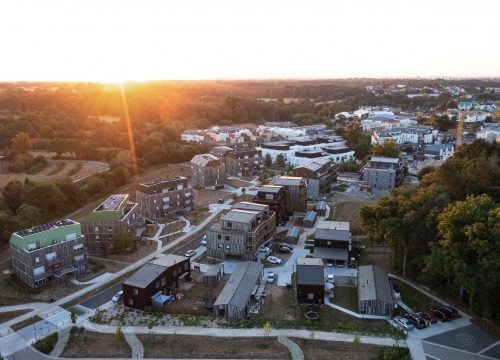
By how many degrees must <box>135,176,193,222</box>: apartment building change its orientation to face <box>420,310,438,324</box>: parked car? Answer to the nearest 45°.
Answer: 0° — it already faces it

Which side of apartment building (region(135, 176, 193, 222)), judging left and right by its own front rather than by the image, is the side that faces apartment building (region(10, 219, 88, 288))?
right

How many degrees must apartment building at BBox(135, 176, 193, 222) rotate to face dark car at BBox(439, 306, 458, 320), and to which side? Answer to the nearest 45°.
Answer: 0° — it already faces it

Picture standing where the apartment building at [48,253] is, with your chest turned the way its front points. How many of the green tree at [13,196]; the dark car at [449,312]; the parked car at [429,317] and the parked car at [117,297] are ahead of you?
3

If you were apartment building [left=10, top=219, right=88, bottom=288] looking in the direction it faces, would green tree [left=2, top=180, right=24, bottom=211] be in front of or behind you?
behind

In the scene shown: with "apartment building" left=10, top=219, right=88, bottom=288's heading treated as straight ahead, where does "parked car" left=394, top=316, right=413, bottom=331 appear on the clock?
The parked car is roughly at 12 o'clock from the apartment building.

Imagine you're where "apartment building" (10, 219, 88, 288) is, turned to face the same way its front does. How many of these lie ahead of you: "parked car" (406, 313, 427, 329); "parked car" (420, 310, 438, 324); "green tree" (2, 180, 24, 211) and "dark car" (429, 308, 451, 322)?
3

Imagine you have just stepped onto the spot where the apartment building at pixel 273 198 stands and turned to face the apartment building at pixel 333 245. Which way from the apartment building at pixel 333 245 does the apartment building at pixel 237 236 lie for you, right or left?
right

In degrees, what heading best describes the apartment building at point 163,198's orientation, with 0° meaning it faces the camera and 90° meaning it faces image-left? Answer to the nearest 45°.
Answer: approximately 315°

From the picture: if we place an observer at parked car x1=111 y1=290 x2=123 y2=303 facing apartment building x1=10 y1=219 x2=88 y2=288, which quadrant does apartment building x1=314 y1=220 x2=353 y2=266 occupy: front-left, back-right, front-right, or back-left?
back-right

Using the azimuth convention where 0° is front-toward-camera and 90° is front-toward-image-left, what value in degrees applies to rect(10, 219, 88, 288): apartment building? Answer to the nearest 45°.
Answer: approximately 315°

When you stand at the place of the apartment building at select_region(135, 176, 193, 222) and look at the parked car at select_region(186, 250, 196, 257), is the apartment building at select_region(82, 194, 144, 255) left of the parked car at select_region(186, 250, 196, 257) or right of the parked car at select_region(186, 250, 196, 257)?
right
